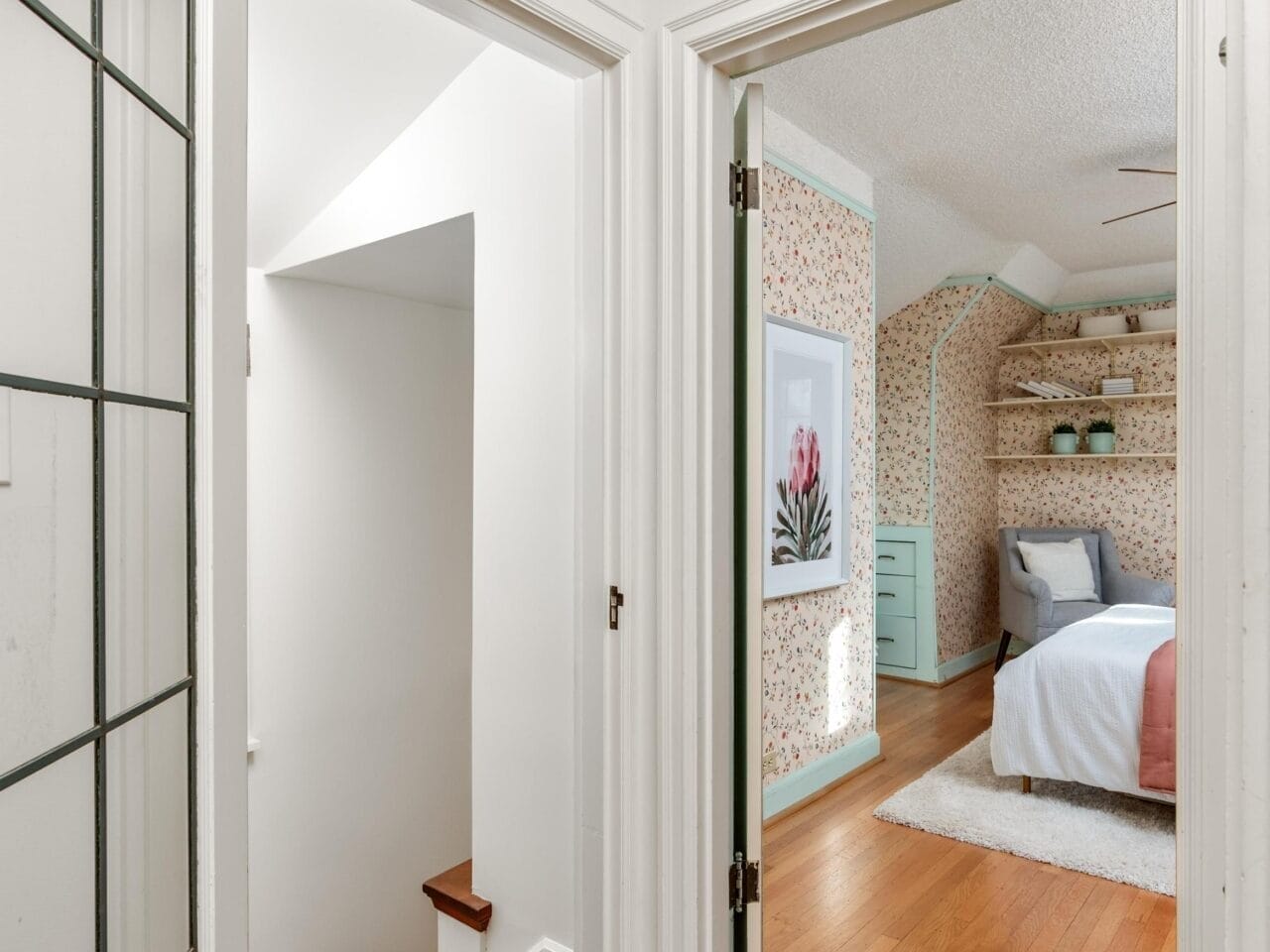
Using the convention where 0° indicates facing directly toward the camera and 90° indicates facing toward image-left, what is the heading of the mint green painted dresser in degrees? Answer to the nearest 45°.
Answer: approximately 0°

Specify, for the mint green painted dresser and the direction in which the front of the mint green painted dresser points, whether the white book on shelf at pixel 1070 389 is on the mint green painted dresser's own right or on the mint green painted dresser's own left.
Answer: on the mint green painted dresser's own left

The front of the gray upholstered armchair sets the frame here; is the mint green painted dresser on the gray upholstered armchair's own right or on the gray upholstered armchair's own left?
on the gray upholstered armchair's own right

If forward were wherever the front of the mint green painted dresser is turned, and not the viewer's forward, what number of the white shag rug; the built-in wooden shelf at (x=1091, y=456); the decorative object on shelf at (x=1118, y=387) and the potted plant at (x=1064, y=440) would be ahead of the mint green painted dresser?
1

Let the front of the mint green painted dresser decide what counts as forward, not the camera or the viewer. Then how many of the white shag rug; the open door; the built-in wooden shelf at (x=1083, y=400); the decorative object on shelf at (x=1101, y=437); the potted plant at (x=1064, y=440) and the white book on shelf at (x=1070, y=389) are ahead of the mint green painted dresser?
2

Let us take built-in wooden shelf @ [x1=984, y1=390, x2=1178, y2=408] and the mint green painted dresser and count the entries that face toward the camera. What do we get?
2

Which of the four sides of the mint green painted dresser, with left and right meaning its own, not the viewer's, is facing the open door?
front

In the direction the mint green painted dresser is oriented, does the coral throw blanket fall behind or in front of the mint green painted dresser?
in front
